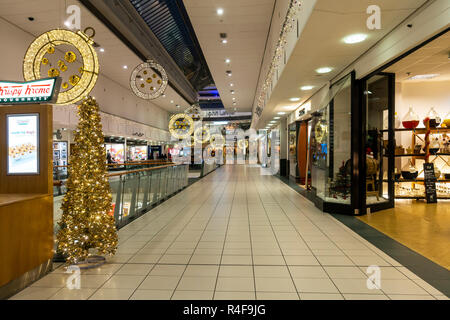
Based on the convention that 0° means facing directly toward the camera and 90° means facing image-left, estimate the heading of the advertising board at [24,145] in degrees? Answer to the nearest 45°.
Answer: approximately 0°

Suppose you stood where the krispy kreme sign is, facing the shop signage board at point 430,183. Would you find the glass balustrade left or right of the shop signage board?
left

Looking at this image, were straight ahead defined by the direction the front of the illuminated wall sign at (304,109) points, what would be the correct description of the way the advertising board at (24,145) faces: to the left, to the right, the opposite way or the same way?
to the left

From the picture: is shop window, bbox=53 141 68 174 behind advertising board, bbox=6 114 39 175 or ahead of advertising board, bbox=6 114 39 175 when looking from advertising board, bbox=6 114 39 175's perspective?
behind
